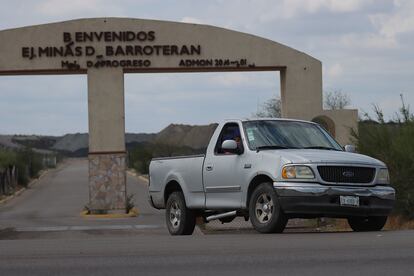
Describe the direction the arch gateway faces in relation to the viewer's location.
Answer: facing the viewer

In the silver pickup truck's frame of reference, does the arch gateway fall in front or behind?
behind

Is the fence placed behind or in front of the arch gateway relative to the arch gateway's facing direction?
behind

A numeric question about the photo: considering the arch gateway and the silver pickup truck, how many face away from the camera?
0

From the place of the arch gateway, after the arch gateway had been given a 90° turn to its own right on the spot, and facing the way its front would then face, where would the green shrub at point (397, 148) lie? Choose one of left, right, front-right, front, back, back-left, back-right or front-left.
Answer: back-left

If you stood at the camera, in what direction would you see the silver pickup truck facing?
facing the viewer and to the right of the viewer

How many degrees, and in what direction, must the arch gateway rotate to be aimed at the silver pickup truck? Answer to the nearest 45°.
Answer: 0° — it already faces it
